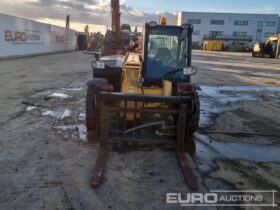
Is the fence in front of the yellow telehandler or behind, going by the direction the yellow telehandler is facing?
behind

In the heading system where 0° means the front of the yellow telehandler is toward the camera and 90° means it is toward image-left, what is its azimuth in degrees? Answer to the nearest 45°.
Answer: approximately 0°
